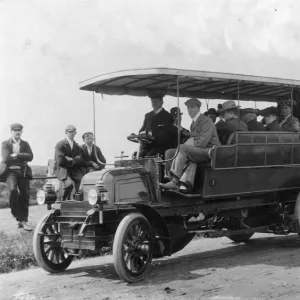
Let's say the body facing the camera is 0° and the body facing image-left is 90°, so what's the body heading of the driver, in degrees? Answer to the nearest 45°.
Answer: approximately 45°

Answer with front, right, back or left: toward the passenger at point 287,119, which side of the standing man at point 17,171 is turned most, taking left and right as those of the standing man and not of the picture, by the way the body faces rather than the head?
left

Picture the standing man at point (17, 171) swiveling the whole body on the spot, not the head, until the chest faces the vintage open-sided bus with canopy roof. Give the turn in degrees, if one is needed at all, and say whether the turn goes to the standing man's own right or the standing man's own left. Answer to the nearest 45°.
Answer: approximately 45° to the standing man's own left

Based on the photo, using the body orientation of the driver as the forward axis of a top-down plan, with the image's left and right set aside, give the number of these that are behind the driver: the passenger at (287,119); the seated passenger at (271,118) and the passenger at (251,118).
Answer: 3

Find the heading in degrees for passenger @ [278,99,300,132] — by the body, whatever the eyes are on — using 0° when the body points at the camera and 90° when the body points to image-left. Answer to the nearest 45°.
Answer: approximately 45°

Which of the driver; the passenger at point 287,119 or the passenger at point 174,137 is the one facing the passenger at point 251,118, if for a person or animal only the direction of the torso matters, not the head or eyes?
the passenger at point 287,119

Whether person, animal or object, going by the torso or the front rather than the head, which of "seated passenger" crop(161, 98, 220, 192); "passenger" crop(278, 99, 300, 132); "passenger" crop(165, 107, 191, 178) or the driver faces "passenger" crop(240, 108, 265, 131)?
"passenger" crop(278, 99, 300, 132)
